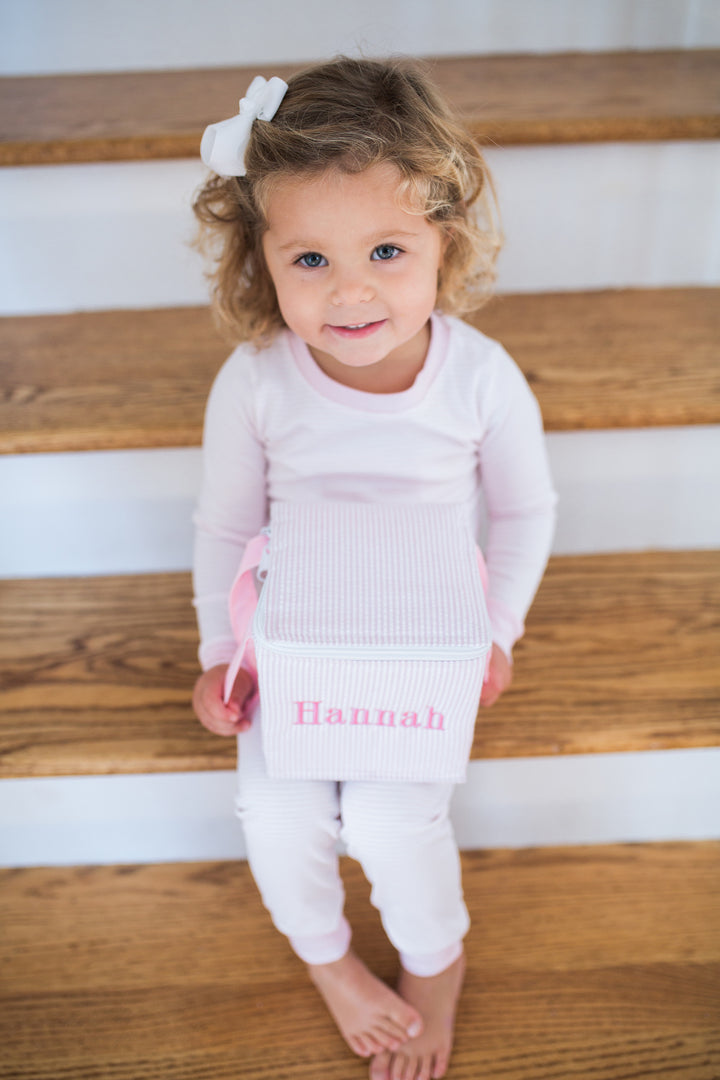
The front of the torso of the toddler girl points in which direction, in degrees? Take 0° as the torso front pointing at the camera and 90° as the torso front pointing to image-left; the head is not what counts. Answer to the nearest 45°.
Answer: approximately 0°

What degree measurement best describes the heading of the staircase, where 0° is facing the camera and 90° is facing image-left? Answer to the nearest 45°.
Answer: approximately 0°
